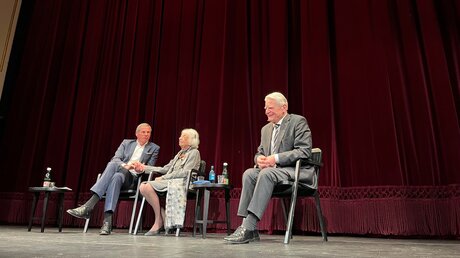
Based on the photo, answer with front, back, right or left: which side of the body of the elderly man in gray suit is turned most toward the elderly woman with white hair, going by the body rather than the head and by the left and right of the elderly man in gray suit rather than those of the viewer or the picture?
right

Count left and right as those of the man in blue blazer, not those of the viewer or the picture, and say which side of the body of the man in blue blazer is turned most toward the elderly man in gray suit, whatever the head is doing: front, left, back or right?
left

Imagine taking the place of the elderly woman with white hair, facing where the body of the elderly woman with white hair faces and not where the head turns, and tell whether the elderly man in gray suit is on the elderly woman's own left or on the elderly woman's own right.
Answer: on the elderly woman's own left

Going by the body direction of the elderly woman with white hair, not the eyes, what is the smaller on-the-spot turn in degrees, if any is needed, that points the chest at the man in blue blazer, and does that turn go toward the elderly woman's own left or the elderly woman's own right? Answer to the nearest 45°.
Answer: approximately 45° to the elderly woman's own right

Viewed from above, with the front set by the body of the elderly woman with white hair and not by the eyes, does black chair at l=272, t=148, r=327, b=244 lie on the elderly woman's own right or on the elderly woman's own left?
on the elderly woman's own left

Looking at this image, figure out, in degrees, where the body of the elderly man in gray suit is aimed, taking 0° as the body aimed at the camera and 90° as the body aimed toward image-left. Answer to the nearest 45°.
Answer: approximately 45°

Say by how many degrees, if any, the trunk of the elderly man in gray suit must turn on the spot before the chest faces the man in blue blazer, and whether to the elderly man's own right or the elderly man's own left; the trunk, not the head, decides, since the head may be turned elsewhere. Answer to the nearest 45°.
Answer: approximately 90° to the elderly man's own right

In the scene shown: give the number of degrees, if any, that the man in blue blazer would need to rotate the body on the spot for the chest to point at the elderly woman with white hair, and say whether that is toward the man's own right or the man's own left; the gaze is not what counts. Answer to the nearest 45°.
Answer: approximately 90° to the man's own left
